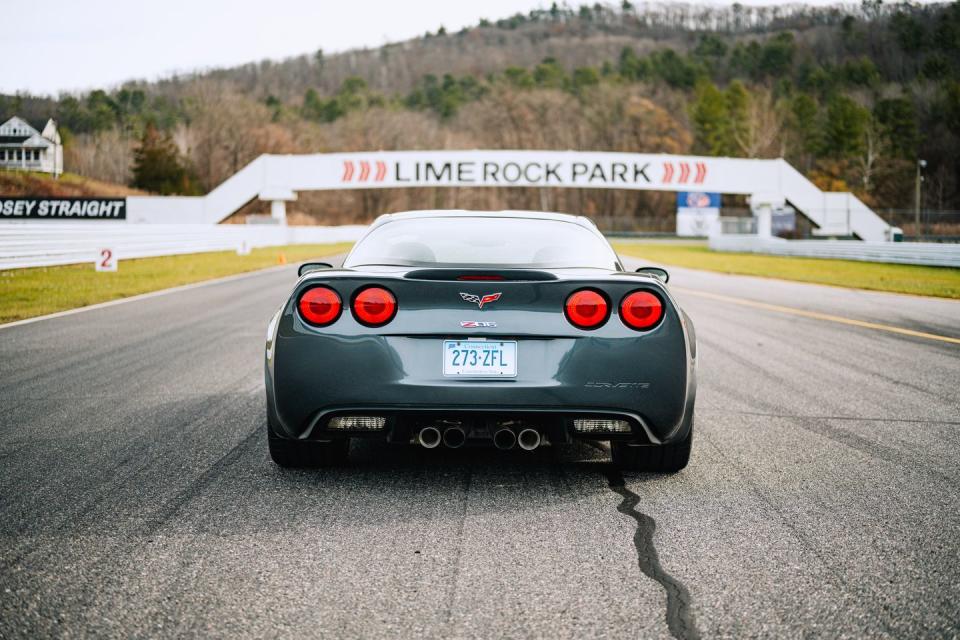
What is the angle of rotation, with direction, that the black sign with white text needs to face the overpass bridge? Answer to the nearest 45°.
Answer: approximately 90° to its left

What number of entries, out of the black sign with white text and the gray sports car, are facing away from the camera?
1

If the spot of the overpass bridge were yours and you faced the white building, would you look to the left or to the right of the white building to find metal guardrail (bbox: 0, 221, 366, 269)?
left

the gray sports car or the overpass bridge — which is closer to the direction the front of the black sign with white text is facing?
the gray sports car

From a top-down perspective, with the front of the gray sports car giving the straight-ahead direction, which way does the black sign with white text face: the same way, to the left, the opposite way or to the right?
the opposite way

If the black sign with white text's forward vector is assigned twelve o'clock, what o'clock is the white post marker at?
The white post marker is roughly at 12 o'clock from the black sign with white text.

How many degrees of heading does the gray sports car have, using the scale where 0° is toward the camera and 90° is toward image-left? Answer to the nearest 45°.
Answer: approximately 180°

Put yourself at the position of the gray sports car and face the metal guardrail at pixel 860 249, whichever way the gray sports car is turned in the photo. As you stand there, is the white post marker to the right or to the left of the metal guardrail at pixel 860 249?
left

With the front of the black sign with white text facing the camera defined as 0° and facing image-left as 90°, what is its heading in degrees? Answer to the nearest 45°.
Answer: approximately 0°
